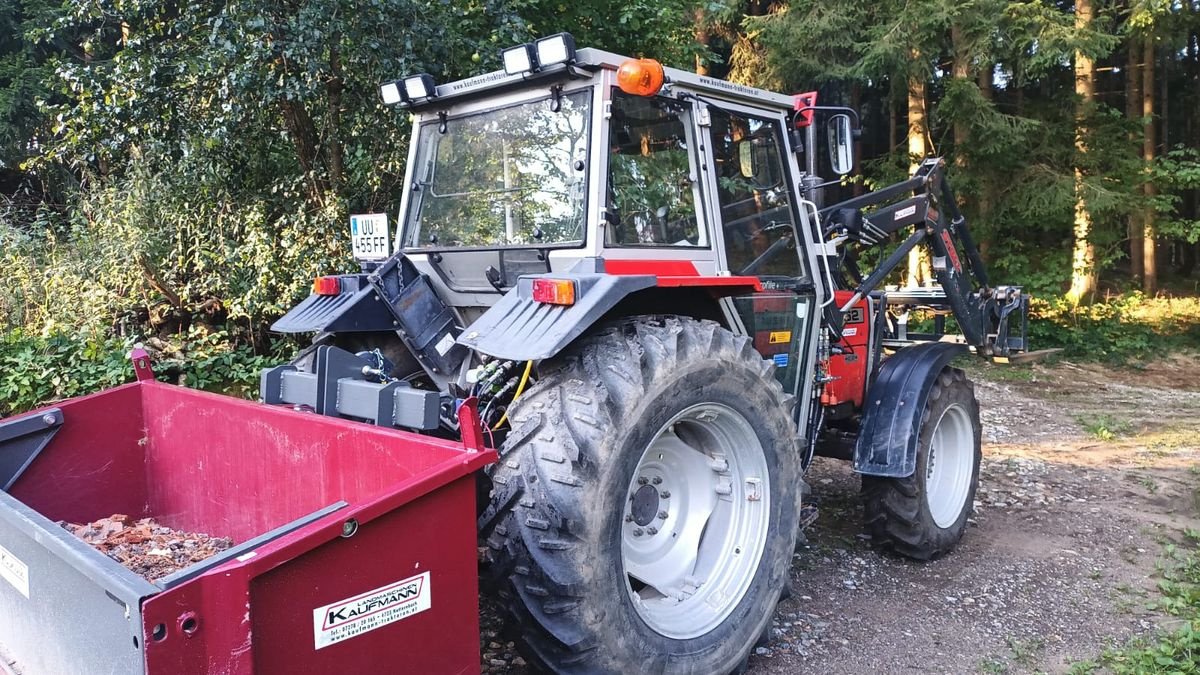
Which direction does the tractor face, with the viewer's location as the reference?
facing away from the viewer and to the right of the viewer

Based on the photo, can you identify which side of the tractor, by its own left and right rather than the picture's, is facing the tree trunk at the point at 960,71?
front

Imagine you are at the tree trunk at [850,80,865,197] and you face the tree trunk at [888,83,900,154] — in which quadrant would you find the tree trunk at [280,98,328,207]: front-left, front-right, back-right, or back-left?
back-right

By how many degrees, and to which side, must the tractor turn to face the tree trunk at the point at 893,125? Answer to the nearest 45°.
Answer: approximately 45° to its left

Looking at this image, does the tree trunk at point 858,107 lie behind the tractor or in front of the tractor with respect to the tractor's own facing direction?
in front

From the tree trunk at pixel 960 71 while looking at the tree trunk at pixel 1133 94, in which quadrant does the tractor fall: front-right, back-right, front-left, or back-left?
back-right

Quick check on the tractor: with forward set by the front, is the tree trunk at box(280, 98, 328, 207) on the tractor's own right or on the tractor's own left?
on the tractor's own left

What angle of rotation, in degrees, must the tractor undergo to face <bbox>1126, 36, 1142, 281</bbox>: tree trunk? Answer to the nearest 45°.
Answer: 0° — it already faces it
